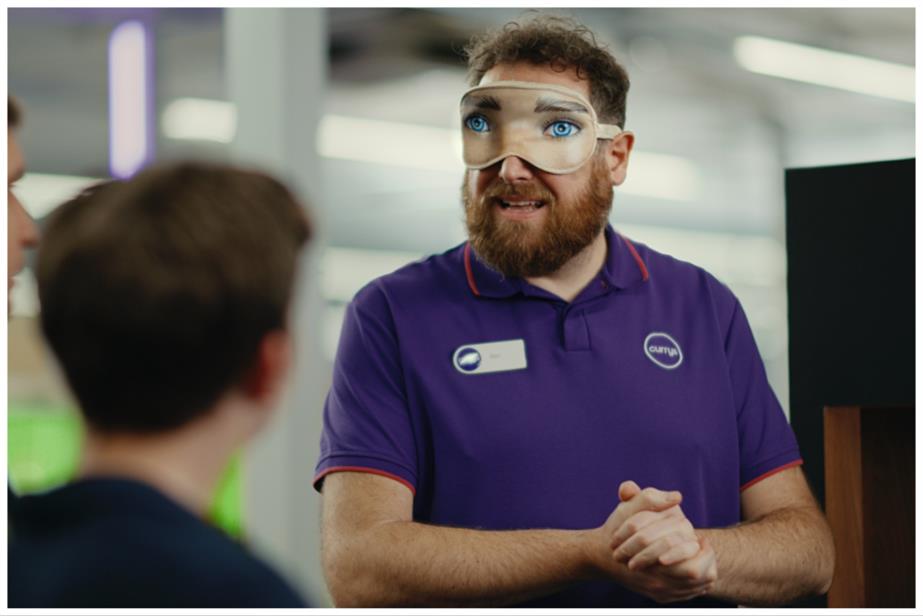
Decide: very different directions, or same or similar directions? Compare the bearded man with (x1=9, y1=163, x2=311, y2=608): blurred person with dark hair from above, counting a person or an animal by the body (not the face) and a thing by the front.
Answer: very different directions

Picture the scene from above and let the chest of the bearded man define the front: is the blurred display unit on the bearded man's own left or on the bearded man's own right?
on the bearded man's own left

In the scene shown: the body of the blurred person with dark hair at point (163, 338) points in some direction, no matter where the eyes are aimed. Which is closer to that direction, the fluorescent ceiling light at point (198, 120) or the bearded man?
the bearded man

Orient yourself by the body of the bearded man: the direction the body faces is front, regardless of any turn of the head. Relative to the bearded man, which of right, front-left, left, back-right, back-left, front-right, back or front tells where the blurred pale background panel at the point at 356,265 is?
back

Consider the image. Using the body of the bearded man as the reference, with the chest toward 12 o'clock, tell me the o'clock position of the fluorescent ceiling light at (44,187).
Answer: The fluorescent ceiling light is roughly at 5 o'clock from the bearded man.

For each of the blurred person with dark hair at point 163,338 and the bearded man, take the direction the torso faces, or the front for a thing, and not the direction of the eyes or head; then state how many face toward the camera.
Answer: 1

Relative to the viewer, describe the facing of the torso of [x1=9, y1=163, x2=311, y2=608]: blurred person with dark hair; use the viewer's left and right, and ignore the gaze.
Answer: facing away from the viewer and to the right of the viewer

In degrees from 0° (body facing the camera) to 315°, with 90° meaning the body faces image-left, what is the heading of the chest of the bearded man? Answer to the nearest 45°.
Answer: approximately 0°

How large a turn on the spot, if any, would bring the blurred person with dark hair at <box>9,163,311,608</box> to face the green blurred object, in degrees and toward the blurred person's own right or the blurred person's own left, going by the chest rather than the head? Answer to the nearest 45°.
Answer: approximately 45° to the blurred person's own left

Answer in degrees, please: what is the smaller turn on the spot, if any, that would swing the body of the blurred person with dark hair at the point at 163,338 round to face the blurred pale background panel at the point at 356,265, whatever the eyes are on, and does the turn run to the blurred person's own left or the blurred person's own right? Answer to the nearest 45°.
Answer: approximately 45° to the blurred person's own left
